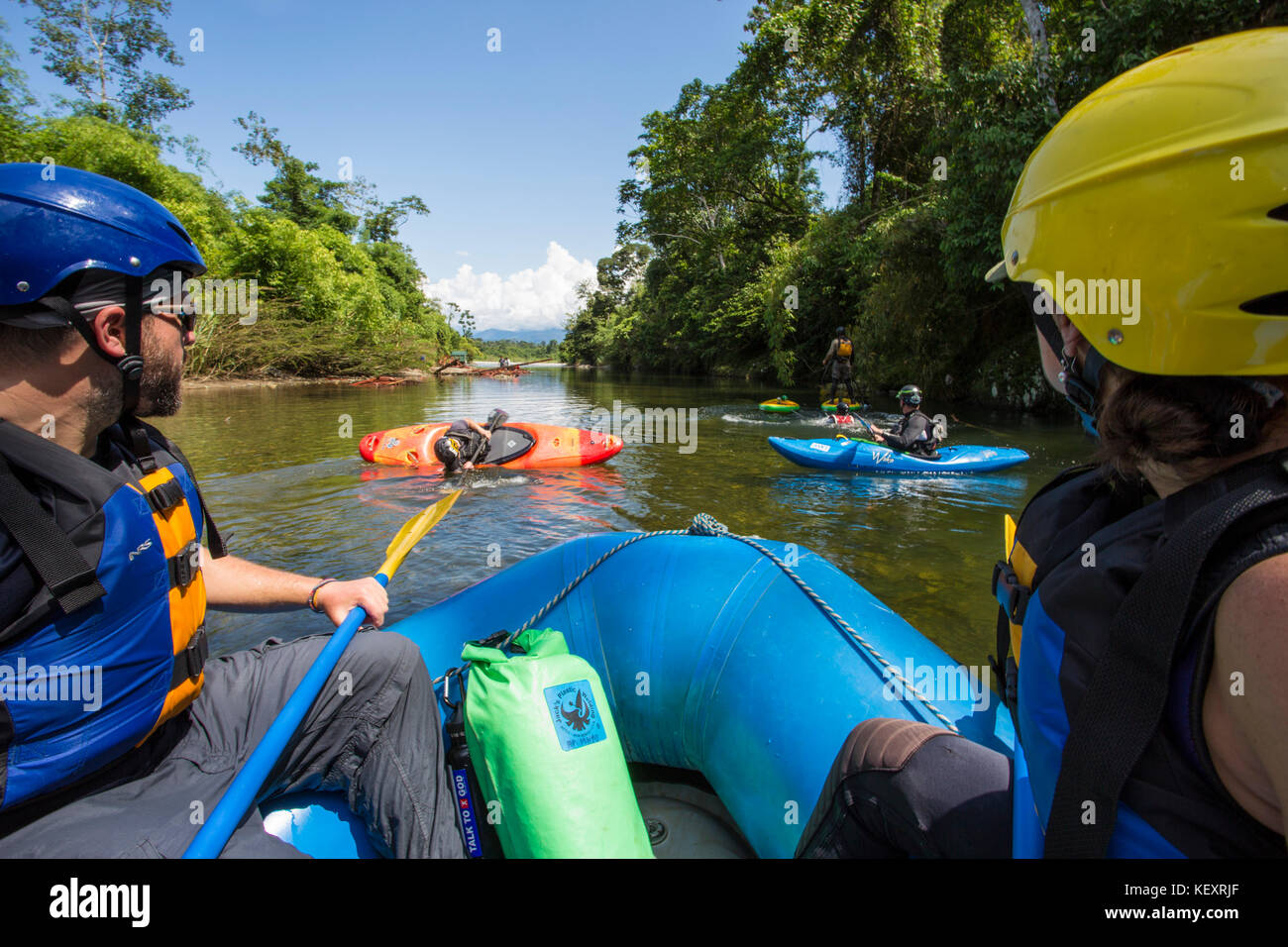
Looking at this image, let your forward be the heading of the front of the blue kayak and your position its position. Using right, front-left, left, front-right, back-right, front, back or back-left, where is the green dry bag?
left

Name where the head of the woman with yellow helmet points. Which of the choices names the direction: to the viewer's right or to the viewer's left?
to the viewer's left

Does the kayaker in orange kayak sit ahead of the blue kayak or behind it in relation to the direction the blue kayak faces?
ahead

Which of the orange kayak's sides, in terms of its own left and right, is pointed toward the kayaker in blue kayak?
front

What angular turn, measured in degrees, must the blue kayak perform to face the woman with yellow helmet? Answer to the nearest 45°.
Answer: approximately 90° to its left

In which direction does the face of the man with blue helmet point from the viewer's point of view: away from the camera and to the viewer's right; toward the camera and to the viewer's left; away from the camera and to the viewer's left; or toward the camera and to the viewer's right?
away from the camera and to the viewer's right

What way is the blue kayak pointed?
to the viewer's left

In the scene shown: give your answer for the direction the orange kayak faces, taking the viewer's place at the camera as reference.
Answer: facing to the right of the viewer

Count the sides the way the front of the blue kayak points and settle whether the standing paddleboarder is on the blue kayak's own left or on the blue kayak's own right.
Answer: on the blue kayak's own right

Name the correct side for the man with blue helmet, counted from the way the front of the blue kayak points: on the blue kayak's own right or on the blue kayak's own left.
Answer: on the blue kayak's own left

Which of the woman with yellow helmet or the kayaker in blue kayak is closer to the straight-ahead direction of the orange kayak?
the kayaker in blue kayak
